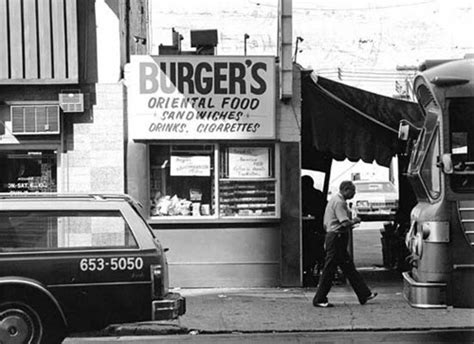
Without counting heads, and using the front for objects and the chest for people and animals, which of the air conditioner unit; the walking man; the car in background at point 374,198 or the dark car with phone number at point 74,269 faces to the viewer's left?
the dark car with phone number at point 74,269

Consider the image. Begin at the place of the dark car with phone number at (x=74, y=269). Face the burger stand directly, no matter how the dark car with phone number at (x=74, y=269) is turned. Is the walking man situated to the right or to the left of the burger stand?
right

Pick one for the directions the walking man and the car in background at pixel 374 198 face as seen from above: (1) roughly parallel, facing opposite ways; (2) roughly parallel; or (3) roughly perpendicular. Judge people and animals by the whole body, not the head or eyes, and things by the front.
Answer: roughly perpendicular

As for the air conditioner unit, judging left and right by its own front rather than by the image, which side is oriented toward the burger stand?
left

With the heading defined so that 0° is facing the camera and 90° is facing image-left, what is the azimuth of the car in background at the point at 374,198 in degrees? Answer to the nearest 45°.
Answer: approximately 0°

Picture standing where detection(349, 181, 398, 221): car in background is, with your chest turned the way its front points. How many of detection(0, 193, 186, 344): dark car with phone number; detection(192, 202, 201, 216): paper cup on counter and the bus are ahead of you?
3

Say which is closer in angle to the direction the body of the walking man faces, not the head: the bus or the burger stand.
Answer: the bus

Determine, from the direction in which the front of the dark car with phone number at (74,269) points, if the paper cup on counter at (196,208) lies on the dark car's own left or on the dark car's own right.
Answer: on the dark car's own right

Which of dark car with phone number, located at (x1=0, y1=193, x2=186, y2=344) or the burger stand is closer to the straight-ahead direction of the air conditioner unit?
the dark car with phone number

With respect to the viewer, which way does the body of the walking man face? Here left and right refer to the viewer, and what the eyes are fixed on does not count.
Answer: facing to the right of the viewer

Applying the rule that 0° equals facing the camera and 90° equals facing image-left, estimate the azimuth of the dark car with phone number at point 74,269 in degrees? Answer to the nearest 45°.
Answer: approximately 90°

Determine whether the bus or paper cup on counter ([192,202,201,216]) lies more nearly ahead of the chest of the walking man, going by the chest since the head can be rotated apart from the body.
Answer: the bus

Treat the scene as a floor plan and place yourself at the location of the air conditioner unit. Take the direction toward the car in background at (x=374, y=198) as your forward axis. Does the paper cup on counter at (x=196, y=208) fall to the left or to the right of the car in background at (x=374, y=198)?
right
